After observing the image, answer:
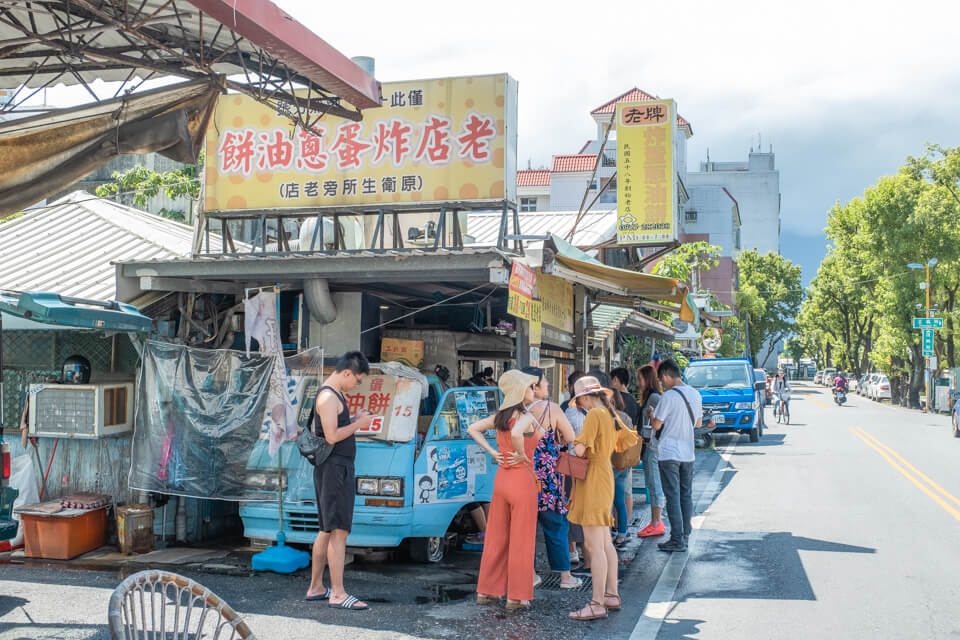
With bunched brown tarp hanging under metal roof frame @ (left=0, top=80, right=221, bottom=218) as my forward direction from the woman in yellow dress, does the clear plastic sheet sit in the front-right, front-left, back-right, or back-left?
front-right

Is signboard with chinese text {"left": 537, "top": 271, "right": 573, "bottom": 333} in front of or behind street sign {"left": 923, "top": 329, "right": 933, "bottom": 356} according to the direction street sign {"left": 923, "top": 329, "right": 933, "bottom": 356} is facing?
in front

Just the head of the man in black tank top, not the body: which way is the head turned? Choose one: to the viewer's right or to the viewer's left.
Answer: to the viewer's right

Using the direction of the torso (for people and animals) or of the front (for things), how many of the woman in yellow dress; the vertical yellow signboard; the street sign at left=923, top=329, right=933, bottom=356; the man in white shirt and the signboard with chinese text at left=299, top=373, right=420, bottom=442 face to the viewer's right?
0

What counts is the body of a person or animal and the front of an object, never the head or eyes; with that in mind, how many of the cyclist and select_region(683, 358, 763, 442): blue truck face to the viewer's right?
0

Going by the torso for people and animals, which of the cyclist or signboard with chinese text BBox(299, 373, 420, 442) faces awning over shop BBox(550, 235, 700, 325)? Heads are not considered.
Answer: the cyclist

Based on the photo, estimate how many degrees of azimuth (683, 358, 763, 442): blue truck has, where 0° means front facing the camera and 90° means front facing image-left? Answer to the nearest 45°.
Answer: approximately 0°

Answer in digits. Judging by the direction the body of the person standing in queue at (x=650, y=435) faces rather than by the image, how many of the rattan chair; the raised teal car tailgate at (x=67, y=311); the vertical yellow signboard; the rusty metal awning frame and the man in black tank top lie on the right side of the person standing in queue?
1

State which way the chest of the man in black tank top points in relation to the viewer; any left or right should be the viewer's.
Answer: facing to the right of the viewer

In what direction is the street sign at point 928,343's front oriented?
toward the camera

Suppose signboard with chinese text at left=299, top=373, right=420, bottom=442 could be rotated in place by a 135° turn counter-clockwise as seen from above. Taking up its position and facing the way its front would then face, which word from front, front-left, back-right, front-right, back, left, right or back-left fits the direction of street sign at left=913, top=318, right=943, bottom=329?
front

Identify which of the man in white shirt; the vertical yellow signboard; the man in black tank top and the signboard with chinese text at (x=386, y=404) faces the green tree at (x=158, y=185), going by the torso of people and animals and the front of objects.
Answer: the man in white shirt
